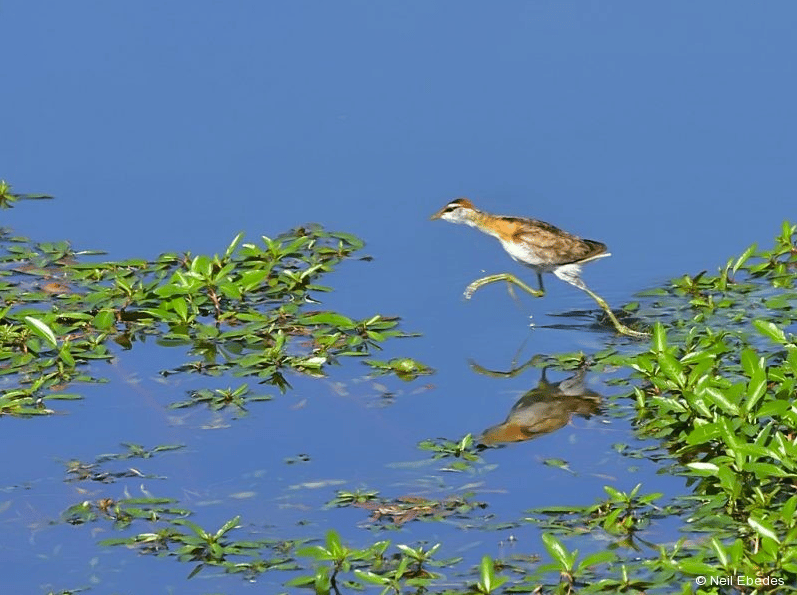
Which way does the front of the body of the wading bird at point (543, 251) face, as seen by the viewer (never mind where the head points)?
to the viewer's left
